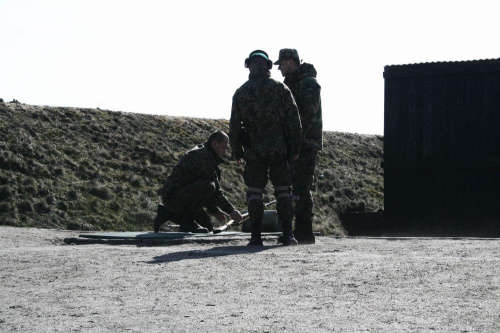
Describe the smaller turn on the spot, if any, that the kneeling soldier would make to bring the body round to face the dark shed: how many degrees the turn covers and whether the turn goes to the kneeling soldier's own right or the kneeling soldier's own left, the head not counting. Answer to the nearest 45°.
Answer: approximately 45° to the kneeling soldier's own left

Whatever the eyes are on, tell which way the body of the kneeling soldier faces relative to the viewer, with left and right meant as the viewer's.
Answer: facing to the right of the viewer

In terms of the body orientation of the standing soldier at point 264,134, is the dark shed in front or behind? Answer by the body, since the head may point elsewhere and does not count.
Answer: in front

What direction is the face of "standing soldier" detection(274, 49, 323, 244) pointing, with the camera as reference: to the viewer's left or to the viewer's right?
to the viewer's left

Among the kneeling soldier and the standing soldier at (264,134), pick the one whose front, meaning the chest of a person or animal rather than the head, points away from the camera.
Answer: the standing soldier

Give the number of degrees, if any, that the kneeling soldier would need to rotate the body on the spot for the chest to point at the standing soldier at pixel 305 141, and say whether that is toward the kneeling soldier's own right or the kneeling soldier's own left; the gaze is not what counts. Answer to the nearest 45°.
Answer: approximately 45° to the kneeling soldier's own right

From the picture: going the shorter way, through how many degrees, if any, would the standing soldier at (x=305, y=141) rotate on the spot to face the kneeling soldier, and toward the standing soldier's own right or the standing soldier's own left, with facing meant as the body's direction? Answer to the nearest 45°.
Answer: approximately 45° to the standing soldier's own right

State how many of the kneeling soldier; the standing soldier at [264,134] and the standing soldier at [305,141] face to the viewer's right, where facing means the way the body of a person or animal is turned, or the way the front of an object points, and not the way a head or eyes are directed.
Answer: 1

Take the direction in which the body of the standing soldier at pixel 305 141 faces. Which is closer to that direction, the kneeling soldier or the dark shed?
the kneeling soldier

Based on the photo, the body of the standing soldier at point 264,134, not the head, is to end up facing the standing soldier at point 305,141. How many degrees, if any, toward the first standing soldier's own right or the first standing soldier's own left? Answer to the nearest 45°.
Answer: approximately 45° to the first standing soldier's own right

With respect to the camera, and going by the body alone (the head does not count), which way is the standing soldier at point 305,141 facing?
to the viewer's left

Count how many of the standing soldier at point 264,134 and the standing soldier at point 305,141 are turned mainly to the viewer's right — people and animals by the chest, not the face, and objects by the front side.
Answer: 0

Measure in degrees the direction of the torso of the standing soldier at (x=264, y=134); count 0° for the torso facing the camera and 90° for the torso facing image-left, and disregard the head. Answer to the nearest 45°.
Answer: approximately 180°

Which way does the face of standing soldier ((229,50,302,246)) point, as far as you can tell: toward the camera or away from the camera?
away from the camera
